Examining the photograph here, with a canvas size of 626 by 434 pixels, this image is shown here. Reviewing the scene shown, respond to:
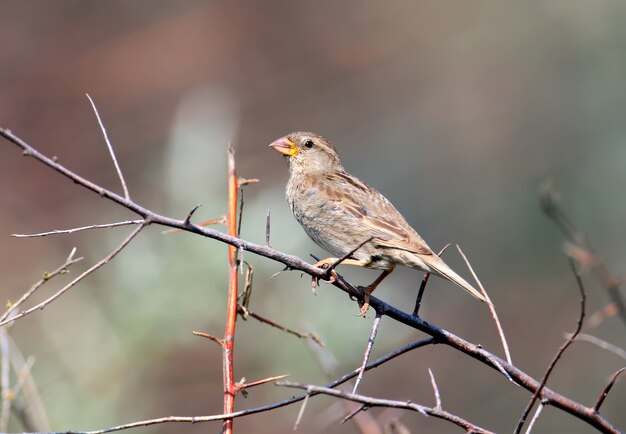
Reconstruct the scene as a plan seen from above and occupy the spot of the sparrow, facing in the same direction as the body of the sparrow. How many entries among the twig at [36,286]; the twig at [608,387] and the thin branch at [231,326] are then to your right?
0

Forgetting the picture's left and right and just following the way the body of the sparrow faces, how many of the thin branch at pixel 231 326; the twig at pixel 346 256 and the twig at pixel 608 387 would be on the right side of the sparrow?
0

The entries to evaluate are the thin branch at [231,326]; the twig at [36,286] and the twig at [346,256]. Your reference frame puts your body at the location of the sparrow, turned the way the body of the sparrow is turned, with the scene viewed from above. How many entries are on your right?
0

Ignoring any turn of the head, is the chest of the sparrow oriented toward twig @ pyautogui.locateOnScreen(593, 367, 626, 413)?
no

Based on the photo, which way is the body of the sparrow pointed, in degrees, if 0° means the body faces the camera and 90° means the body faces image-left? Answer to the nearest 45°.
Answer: approximately 90°

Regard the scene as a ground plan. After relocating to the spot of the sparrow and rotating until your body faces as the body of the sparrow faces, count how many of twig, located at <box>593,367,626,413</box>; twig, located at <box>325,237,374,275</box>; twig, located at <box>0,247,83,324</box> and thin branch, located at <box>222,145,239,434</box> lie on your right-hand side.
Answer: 0

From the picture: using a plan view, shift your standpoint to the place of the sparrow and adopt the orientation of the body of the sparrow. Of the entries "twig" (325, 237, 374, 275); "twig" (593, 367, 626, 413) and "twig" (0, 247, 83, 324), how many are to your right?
0
